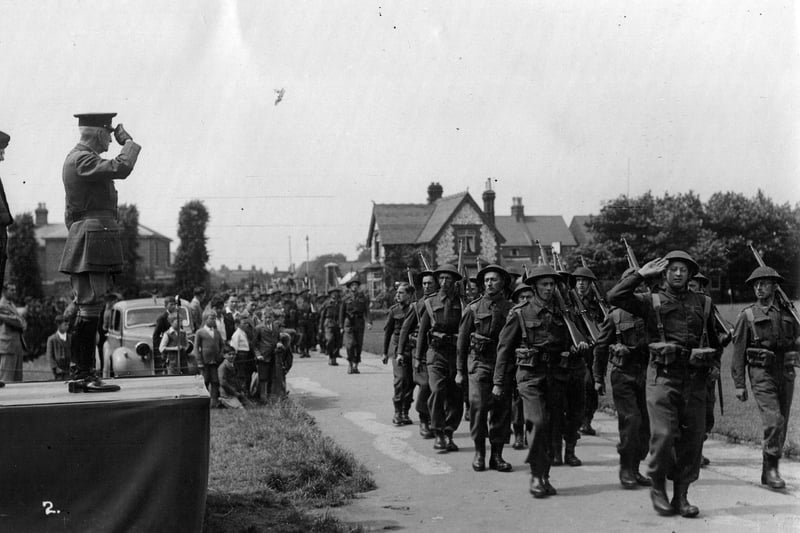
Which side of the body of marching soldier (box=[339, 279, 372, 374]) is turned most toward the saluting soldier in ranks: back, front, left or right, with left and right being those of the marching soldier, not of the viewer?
front

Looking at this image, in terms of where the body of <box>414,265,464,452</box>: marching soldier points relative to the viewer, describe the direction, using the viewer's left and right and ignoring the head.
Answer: facing the viewer

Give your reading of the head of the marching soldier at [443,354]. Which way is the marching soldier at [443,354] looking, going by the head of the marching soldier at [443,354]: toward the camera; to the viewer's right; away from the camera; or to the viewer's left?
toward the camera

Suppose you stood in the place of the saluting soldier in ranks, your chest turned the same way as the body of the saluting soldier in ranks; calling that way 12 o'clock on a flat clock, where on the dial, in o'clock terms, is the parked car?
The parked car is roughly at 4 o'clock from the saluting soldier in ranks.

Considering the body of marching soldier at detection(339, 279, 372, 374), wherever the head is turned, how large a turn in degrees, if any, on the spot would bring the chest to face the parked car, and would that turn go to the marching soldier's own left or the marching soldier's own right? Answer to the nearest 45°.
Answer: approximately 45° to the marching soldier's own right

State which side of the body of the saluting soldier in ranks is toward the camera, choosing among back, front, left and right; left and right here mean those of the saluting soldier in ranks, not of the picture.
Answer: front

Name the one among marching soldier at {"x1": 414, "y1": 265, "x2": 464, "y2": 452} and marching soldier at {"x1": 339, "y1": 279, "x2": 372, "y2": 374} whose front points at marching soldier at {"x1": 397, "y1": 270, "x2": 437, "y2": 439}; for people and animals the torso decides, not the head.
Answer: marching soldier at {"x1": 339, "y1": 279, "x2": 372, "y2": 374}

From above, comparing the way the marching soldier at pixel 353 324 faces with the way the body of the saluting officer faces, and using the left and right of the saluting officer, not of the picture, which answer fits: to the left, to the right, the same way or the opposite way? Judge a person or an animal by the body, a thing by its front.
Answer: to the right

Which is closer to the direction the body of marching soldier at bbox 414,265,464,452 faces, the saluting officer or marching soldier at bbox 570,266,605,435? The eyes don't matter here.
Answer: the saluting officer

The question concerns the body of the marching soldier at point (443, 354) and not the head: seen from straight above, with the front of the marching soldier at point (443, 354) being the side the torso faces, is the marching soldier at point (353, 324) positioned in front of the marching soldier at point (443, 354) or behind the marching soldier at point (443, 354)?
behind

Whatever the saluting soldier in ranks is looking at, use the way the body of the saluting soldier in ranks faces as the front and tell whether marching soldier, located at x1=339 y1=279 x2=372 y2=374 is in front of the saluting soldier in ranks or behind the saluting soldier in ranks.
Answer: behind

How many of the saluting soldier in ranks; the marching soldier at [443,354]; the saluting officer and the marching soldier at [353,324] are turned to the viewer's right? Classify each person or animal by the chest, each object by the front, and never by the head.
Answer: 1

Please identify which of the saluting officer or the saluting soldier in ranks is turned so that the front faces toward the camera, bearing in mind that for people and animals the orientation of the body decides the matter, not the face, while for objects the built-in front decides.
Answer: the saluting soldier in ranks

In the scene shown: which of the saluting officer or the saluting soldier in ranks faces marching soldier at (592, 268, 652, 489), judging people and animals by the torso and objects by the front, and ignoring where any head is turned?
the saluting officer

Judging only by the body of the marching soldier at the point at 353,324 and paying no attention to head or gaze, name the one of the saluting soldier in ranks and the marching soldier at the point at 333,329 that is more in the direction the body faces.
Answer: the saluting soldier in ranks

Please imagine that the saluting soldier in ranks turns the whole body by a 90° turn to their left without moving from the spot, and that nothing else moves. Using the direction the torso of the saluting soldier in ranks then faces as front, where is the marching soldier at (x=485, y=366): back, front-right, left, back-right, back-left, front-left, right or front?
back-left

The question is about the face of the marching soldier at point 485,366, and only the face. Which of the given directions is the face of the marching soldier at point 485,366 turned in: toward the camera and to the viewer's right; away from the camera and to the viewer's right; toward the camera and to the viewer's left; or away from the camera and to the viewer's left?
toward the camera and to the viewer's left

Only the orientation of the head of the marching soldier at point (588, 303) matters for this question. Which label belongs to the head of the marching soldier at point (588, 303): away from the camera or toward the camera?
toward the camera

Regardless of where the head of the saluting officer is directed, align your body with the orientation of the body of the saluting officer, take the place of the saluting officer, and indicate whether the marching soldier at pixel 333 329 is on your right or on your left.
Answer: on your left

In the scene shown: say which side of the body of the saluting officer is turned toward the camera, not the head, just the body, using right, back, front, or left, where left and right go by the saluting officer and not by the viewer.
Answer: right

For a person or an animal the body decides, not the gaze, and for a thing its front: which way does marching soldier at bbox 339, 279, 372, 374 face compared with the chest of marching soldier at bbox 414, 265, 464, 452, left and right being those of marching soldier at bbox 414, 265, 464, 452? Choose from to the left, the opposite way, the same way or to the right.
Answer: the same way
